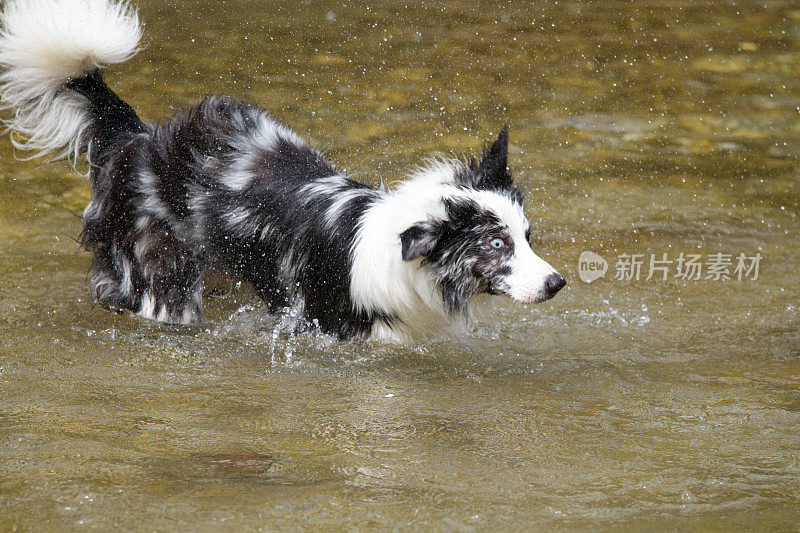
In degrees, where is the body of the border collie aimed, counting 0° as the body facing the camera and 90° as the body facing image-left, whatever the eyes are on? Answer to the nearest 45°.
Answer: approximately 270°
